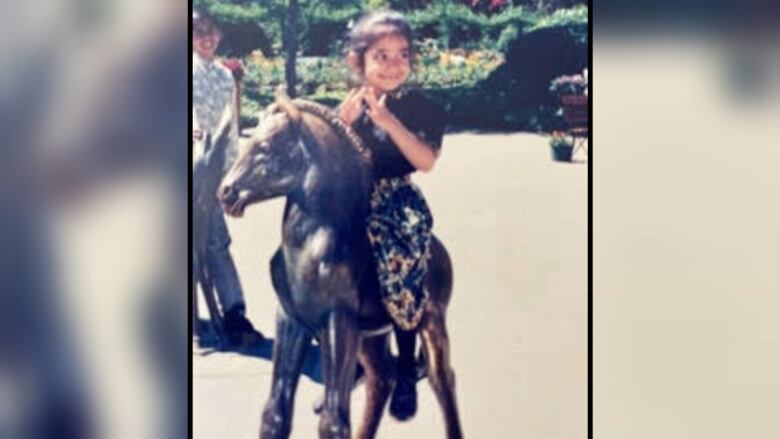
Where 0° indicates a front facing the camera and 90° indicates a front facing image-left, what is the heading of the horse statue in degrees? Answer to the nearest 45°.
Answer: approximately 45°
